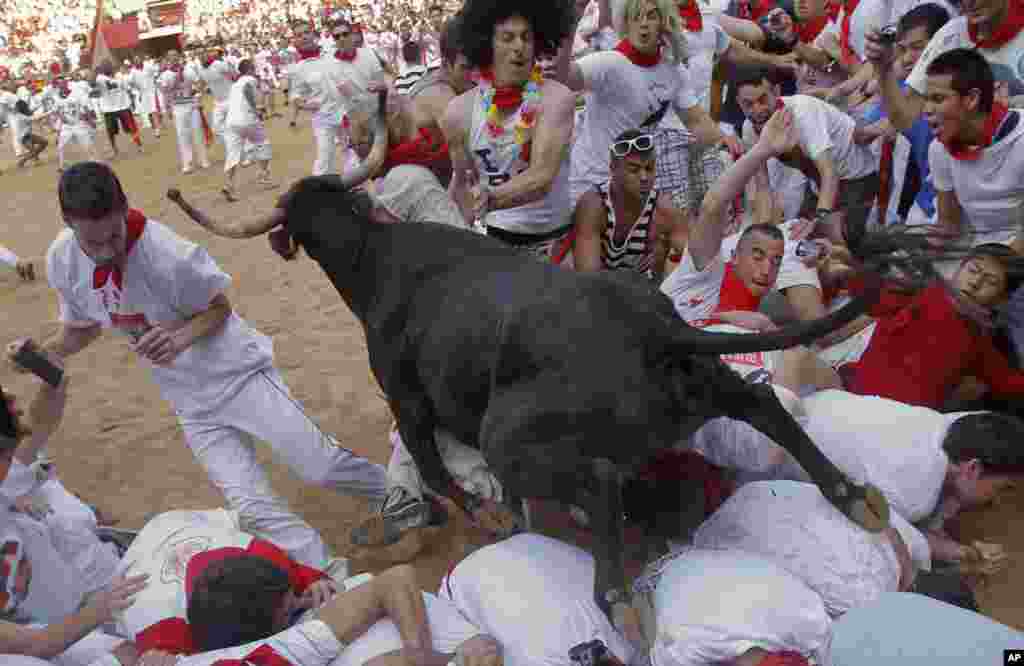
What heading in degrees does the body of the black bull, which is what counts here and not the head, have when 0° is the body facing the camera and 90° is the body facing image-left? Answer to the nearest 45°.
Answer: approximately 135°

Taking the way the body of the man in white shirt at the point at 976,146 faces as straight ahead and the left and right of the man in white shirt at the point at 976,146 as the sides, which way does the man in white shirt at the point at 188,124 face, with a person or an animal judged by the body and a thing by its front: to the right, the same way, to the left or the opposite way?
to the left

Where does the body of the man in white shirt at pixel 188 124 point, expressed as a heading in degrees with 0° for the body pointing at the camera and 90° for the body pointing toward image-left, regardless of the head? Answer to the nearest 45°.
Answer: approximately 0°

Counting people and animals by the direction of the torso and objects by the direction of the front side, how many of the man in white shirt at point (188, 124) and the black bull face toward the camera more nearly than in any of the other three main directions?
1
